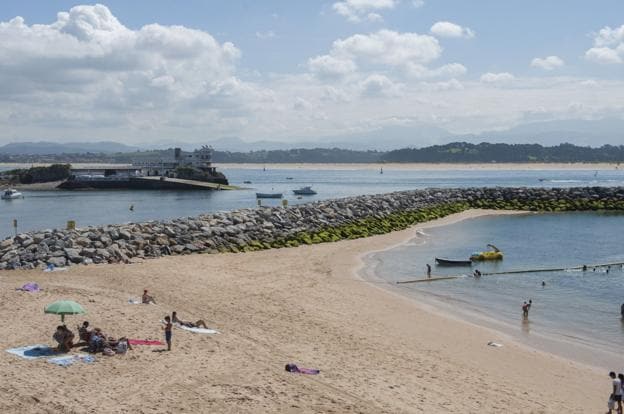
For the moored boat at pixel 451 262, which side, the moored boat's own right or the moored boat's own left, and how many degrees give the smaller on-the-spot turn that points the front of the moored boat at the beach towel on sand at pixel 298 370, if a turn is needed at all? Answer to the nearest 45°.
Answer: approximately 90° to the moored boat's own left

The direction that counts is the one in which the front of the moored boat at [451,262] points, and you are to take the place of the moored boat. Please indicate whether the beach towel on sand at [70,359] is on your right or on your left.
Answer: on your left

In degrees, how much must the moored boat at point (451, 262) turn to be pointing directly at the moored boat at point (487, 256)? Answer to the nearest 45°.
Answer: approximately 135° to its right

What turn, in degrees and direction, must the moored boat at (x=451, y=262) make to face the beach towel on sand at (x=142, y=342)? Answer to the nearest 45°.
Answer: approximately 90° to its left

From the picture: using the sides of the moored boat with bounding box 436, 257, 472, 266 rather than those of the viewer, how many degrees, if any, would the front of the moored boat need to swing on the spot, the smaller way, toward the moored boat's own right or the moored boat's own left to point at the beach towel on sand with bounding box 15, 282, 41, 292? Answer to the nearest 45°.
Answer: approximately 45° to the moored boat's own left

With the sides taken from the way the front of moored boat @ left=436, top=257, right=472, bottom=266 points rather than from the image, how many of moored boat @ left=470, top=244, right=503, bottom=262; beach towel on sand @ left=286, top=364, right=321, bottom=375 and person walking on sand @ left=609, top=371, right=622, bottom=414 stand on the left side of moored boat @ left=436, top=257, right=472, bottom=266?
2

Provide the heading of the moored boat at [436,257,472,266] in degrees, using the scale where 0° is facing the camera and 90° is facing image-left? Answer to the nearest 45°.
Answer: approximately 90°

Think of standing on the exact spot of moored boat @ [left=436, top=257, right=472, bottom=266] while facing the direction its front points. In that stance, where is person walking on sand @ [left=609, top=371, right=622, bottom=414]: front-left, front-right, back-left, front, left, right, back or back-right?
left

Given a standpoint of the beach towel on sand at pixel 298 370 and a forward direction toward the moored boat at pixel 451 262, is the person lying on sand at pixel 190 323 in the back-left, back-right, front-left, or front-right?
front-left

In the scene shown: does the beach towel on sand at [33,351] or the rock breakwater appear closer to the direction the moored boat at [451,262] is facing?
the rock breakwater

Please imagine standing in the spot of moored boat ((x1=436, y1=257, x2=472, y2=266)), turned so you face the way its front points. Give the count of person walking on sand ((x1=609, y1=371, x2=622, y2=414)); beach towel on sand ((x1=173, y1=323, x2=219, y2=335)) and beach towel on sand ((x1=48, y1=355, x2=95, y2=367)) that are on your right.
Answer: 0

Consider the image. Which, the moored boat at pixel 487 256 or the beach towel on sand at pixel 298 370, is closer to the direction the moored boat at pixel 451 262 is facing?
the beach towel on sand

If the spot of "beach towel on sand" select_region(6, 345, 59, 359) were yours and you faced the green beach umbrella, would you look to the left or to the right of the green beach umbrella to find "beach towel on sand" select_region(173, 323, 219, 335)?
right

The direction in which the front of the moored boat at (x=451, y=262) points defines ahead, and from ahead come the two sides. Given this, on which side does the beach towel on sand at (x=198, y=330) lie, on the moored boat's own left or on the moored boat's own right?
on the moored boat's own left

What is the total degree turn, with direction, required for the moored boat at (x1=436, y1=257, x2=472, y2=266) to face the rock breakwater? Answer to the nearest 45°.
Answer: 0° — it already faces it
